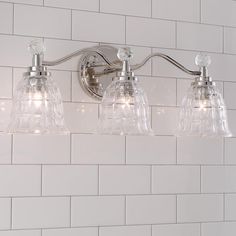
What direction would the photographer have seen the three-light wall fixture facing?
facing the viewer and to the right of the viewer
